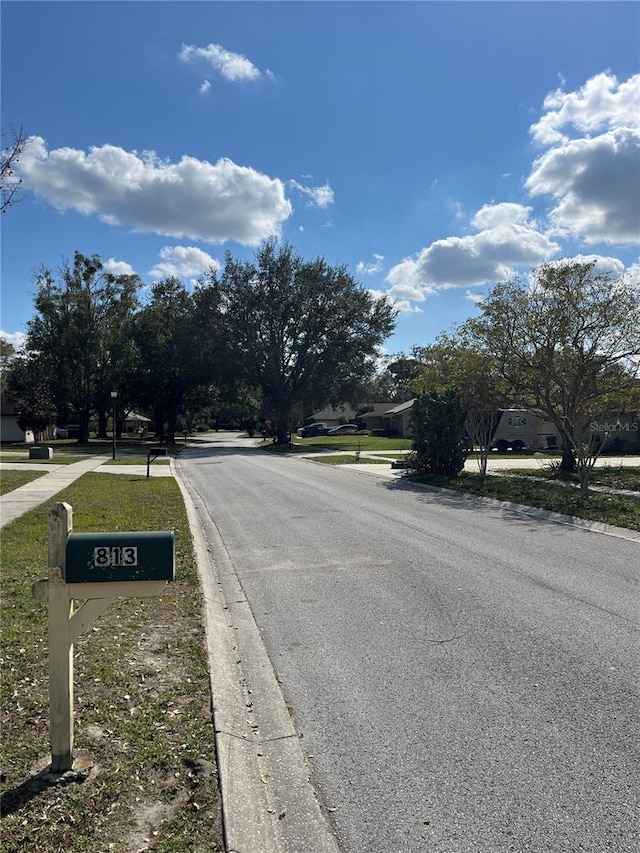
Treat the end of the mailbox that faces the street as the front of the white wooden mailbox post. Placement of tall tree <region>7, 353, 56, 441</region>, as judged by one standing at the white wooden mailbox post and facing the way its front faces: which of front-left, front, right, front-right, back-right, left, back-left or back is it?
left

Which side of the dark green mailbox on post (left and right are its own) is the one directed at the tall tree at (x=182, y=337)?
left

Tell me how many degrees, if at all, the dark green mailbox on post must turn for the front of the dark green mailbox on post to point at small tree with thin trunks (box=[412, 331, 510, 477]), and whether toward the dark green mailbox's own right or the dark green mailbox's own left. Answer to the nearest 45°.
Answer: approximately 45° to the dark green mailbox's own left

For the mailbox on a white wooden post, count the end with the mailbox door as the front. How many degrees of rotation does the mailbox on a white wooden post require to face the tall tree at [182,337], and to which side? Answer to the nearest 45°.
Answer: approximately 90° to its left

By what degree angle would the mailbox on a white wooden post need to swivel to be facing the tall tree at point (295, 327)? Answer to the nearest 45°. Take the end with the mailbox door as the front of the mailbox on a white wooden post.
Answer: approximately 90° to its left

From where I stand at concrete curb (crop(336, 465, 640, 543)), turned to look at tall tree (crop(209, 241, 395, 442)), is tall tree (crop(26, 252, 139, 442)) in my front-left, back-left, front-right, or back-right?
front-left

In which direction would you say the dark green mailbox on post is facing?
to the viewer's right

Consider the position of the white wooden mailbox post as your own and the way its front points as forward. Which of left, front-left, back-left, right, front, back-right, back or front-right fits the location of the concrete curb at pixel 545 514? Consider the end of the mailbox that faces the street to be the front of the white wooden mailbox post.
front-left

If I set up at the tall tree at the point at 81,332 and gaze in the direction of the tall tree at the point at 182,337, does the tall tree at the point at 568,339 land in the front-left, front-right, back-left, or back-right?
front-right

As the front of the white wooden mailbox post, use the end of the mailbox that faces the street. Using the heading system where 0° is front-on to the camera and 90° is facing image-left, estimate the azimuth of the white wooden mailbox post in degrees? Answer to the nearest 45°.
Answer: approximately 270°

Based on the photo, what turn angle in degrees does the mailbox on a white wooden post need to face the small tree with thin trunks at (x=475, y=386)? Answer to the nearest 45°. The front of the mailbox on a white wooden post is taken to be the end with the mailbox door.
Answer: approximately 45° to its left

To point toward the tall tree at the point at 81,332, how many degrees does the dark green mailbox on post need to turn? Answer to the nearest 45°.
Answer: approximately 90° to its left
